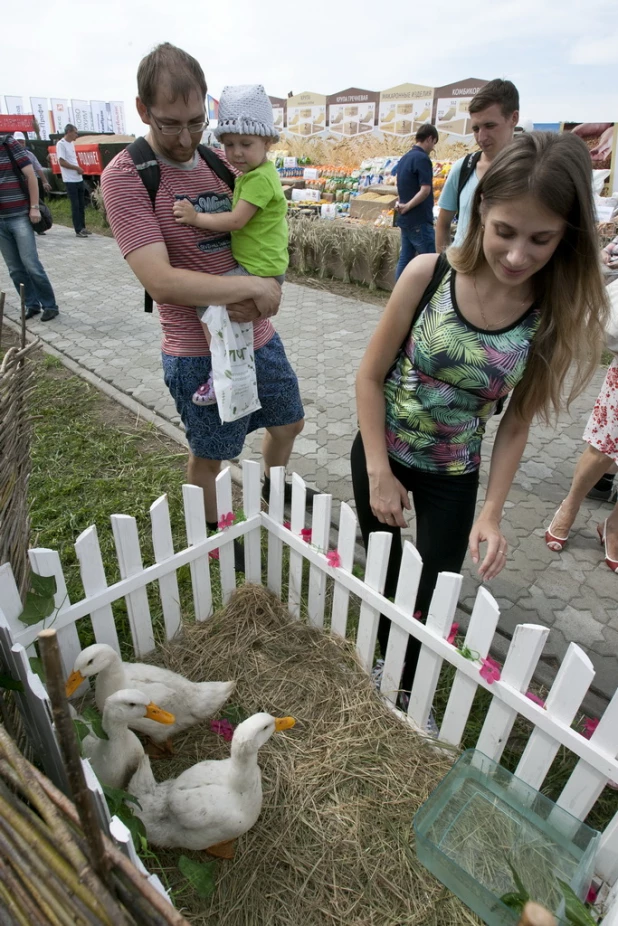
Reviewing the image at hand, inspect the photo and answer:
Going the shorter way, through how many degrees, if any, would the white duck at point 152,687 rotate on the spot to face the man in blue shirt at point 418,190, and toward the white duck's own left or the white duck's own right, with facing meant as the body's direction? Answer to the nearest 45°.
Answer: approximately 135° to the white duck's own right

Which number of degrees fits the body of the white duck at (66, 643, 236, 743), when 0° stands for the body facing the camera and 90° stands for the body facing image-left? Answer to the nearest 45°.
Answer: approximately 90°

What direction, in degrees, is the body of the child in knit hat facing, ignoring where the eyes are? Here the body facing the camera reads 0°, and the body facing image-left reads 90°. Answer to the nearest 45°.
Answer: approximately 45°

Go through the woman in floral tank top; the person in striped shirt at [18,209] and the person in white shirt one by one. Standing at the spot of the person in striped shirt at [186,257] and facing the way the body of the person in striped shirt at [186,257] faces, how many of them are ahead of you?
1

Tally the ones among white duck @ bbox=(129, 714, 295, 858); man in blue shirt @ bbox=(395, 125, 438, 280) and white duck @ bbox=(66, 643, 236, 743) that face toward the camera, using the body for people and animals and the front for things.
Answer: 0

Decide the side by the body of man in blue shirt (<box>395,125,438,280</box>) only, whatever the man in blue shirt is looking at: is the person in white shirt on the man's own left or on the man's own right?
on the man's own left

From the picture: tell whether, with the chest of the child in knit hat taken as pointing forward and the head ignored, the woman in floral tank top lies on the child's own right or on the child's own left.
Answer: on the child's own left

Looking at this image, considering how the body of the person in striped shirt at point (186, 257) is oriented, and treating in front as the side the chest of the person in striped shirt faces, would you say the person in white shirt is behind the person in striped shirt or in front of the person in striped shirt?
behind

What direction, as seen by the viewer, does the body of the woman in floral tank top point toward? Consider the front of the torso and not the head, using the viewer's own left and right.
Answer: facing the viewer

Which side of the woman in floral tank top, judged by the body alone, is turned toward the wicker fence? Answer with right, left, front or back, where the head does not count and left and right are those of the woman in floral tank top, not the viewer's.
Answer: right

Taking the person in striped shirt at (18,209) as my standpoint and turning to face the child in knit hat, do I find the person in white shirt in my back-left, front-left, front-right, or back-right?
back-left
